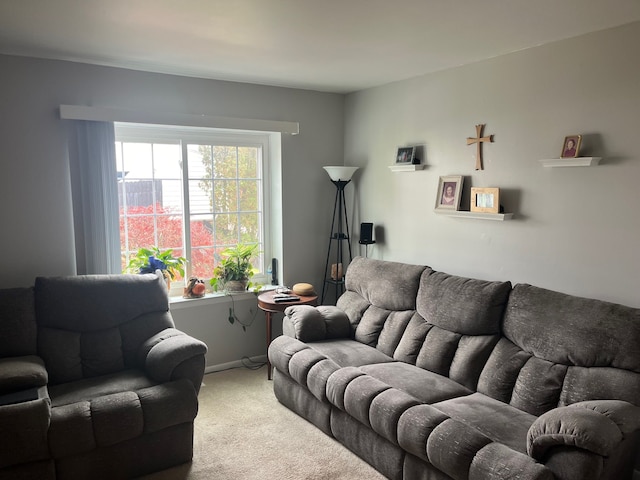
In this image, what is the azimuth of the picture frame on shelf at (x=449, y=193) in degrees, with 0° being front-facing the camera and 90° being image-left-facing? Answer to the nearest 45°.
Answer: approximately 45°

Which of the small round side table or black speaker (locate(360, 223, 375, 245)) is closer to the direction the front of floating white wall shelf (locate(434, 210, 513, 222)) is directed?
the small round side table

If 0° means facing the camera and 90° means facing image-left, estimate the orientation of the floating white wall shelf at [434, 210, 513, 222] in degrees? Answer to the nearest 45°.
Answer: approximately 45°

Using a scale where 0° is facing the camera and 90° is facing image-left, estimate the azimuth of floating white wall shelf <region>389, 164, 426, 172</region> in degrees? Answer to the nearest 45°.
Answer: approximately 45°
